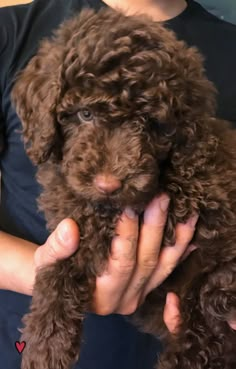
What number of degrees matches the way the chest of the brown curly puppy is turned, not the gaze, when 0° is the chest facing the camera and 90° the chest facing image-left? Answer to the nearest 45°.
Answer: approximately 45°
